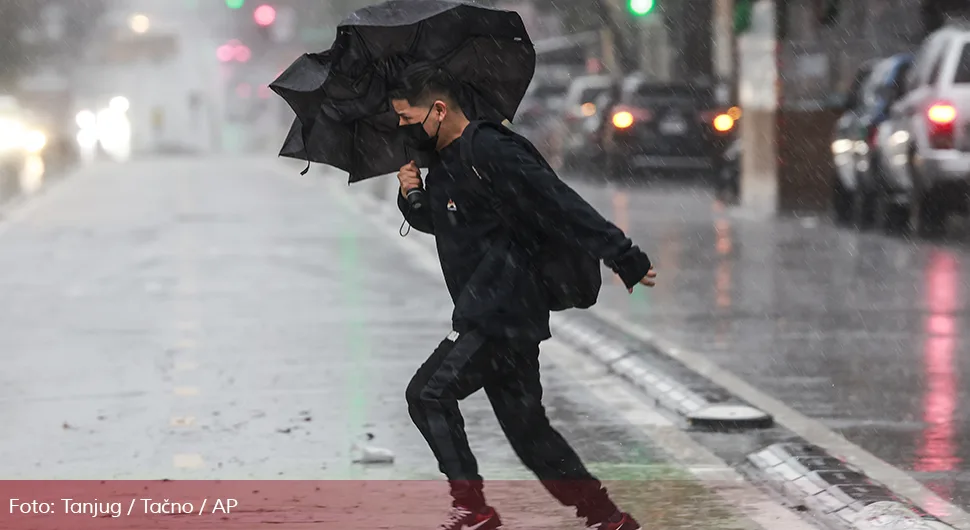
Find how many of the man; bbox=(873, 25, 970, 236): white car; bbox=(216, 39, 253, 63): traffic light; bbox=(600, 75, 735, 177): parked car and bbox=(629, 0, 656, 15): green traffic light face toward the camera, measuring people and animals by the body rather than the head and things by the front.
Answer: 2

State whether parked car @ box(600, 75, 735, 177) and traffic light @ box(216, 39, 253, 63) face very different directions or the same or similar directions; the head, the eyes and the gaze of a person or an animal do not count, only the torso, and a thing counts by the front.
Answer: very different directions

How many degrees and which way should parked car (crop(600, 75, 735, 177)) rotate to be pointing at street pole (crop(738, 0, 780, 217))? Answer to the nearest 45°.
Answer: approximately 180°

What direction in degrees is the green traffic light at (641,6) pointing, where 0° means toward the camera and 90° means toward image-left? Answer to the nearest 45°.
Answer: approximately 0°

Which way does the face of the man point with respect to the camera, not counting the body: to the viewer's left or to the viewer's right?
to the viewer's left

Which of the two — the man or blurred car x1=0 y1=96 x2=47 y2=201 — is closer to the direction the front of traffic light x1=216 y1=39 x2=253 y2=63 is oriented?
the man

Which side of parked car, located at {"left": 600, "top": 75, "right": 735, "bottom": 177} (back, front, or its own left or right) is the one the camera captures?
back

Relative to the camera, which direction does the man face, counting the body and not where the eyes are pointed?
to the viewer's left

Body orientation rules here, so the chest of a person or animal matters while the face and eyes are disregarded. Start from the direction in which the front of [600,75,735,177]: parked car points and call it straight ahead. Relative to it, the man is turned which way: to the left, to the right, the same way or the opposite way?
to the left
